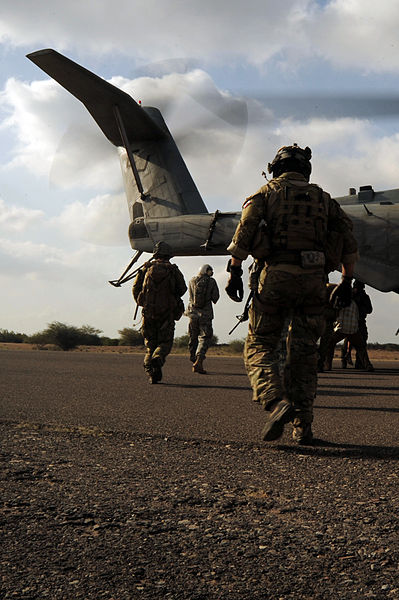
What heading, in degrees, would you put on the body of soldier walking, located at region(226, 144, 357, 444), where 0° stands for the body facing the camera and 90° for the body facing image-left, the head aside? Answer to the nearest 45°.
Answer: approximately 180°

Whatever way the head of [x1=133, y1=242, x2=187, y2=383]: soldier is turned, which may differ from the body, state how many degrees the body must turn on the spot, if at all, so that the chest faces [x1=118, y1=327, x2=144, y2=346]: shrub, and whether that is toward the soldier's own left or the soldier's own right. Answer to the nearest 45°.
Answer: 0° — they already face it

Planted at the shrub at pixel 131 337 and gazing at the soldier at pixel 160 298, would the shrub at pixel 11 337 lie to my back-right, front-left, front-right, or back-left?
back-right

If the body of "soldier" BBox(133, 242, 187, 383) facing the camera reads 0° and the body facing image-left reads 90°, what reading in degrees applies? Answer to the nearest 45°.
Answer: approximately 180°

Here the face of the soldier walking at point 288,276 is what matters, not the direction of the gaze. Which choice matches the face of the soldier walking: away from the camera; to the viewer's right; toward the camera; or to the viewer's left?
away from the camera

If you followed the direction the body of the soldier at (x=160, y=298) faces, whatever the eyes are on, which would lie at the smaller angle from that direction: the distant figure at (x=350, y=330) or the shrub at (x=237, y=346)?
the shrub

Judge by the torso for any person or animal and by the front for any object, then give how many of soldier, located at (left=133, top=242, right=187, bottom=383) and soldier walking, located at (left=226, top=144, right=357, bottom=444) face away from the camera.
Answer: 2

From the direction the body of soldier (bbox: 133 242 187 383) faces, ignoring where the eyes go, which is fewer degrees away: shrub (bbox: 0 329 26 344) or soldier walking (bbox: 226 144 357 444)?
the shrub

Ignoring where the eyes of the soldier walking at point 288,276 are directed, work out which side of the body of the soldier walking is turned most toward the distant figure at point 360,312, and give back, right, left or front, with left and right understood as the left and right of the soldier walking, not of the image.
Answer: front

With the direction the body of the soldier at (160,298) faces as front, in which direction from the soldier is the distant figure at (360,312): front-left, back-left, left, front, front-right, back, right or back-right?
front-right

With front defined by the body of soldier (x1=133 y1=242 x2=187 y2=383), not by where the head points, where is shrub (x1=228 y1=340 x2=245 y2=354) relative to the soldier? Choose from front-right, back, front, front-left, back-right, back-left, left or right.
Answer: front

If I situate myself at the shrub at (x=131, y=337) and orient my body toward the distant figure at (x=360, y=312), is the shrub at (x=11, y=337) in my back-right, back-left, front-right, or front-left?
back-right
